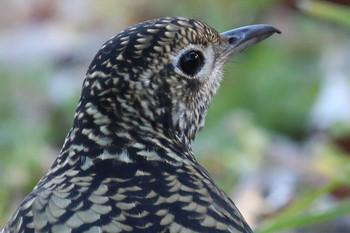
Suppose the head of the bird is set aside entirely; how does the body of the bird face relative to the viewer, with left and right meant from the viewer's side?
facing away from the viewer and to the right of the viewer
